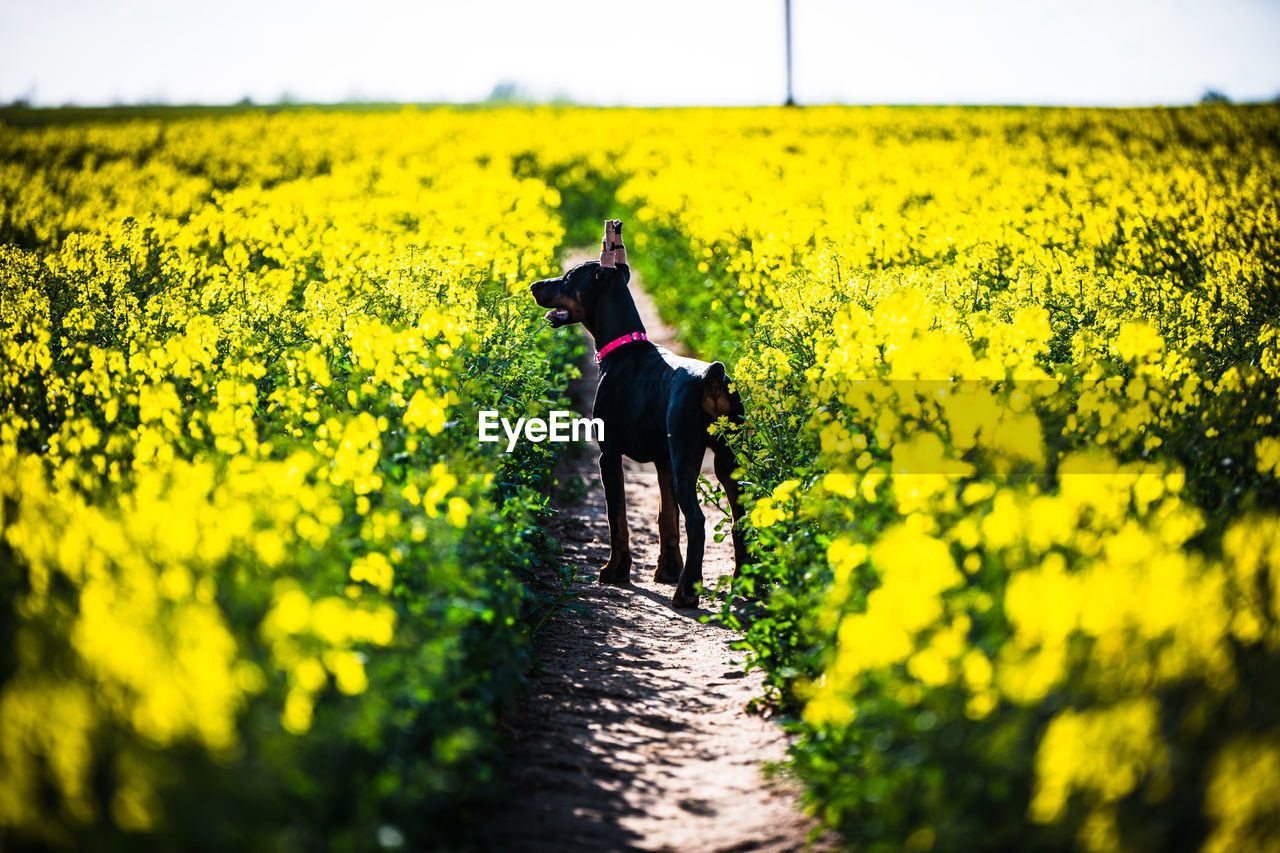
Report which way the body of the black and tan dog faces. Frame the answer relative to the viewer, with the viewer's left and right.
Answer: facing away from the viewer and to the left of the viewer

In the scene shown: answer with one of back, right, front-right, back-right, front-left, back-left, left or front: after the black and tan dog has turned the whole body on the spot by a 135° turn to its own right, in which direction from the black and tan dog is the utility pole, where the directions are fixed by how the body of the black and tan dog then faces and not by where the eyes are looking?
left
